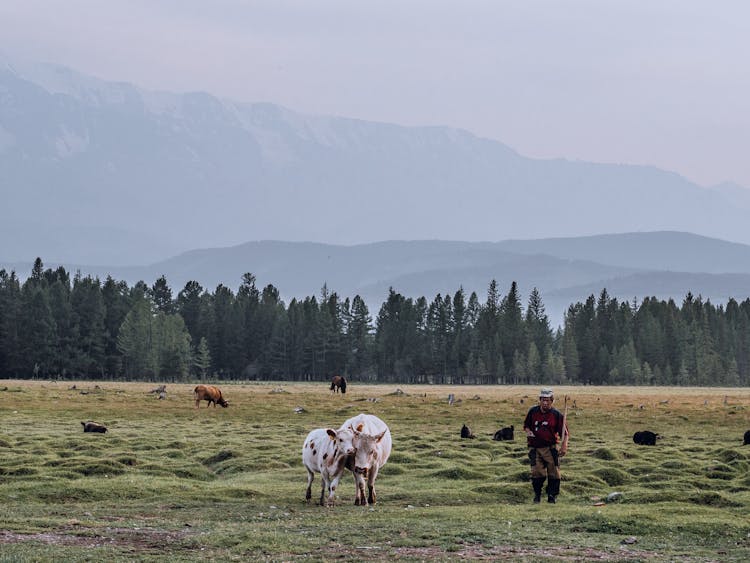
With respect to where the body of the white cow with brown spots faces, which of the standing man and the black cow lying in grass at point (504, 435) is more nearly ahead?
the standing man

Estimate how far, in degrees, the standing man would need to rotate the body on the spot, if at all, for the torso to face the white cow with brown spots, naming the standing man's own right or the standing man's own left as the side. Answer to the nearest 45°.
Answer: approximately 90° to the standing man's own right

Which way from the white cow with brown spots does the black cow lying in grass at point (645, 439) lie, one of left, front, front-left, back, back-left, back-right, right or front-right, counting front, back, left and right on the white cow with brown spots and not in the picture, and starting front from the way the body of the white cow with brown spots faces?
left

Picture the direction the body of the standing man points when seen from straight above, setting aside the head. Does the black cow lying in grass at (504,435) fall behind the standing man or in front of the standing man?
behind

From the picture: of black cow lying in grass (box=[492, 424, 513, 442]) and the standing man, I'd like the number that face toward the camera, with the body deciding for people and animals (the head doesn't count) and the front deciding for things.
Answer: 1

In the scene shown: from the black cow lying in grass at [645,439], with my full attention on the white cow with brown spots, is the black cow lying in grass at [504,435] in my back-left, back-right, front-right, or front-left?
front-right

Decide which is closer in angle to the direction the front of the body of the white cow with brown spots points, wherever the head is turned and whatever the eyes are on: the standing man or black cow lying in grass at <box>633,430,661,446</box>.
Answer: the standing man

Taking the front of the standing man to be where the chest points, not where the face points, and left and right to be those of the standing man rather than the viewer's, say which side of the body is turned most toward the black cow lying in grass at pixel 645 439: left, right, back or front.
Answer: back

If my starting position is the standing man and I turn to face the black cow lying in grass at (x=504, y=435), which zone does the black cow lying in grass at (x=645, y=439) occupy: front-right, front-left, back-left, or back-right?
front-right

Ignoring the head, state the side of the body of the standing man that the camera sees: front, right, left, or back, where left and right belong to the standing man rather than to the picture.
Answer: front
